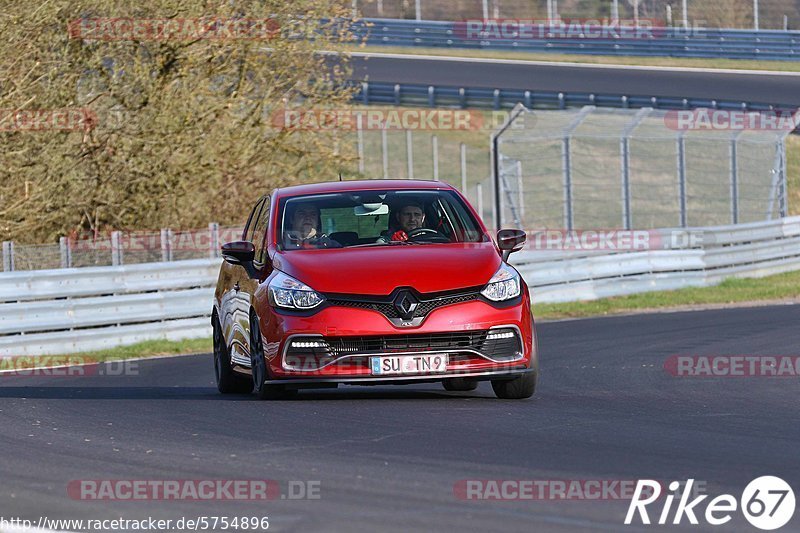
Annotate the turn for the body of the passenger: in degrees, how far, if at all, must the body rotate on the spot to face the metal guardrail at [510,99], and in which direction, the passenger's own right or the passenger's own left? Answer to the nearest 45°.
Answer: approximately 180°

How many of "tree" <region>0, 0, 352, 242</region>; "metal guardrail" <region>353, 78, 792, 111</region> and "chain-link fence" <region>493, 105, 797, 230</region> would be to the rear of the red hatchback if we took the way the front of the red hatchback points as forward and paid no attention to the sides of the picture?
3

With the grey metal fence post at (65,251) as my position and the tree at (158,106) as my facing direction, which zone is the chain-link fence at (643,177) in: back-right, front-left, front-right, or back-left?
front-right

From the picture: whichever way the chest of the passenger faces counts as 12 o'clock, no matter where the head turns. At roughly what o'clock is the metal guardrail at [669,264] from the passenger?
The metal guardrail is roughly at 7 o'clock from the passenger.

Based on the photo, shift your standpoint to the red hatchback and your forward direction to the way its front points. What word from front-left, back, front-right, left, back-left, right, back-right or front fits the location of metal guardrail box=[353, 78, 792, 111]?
back

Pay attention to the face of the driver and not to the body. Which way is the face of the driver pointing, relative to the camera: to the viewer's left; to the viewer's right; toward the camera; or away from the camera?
toward the camera

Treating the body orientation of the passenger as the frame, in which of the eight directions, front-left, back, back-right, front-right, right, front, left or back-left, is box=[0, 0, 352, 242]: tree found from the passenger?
back

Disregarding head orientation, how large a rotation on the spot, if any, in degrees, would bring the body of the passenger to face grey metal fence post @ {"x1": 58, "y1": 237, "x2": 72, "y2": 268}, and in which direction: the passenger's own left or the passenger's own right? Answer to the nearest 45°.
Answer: approximately 180°

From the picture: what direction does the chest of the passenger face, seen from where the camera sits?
toward the camera

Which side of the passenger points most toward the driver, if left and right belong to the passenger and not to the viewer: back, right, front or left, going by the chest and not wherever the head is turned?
left

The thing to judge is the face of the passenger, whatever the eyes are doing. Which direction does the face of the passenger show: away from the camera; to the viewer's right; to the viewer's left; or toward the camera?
toward the camera

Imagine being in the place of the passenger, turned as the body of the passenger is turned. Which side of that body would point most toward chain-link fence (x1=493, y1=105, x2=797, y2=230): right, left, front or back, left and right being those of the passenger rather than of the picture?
back

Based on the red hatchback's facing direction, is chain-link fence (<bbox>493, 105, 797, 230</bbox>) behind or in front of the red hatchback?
behind

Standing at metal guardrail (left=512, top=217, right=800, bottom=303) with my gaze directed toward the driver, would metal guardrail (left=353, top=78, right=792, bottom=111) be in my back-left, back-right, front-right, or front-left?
back-right
